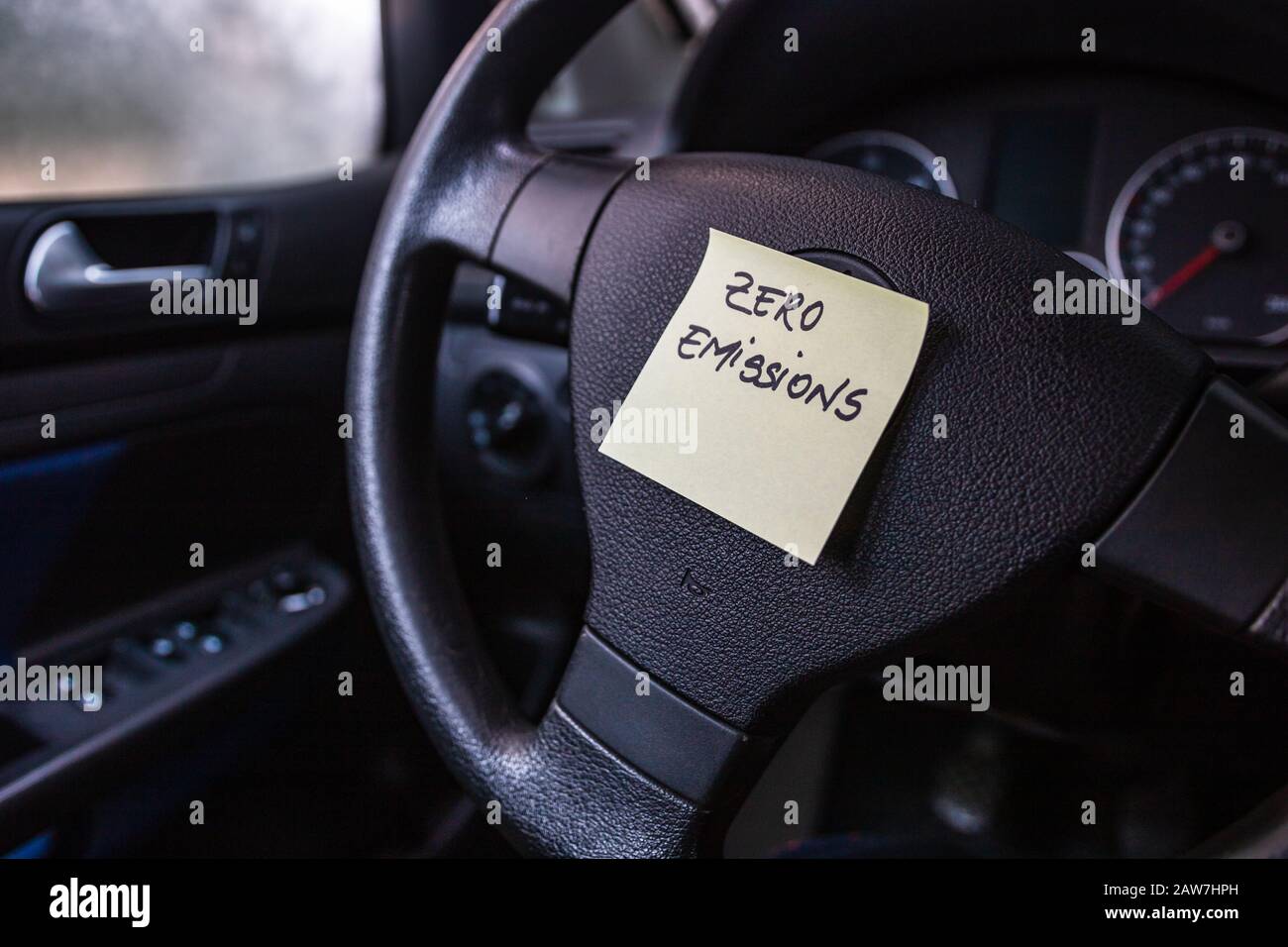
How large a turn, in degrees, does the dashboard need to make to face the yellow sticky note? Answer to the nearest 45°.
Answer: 0° — it already faces it

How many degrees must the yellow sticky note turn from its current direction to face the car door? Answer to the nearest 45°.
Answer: approximately 135° to its right

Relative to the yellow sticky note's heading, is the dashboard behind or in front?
behind

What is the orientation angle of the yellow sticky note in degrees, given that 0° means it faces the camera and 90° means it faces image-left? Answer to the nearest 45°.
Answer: approximately 0°

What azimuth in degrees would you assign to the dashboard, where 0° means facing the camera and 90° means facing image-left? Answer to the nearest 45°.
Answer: approximately 0°

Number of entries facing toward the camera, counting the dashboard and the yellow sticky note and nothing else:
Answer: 2
